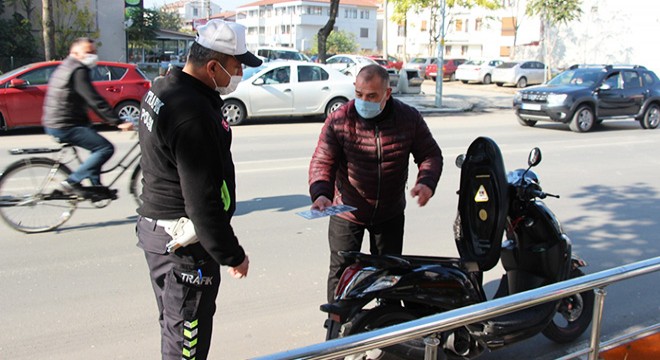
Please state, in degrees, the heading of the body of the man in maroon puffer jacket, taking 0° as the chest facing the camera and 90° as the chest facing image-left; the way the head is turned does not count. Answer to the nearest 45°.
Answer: approximately 0°

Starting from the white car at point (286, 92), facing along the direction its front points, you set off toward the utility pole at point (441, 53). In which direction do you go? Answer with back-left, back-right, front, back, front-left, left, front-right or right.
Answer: back-right

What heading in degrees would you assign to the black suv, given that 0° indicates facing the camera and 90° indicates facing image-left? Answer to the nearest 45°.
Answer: approximately 45°

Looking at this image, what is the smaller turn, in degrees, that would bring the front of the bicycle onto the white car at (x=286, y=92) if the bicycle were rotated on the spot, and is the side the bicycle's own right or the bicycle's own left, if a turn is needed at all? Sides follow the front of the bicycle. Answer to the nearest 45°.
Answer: approximately 45° to the bicycle's own left

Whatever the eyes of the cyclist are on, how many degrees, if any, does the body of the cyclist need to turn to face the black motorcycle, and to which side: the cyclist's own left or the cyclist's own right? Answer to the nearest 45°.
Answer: approximately 45° to the cyclist's own right

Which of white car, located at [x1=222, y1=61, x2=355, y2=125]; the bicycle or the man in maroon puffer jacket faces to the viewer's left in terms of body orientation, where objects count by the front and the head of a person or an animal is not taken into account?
the white car

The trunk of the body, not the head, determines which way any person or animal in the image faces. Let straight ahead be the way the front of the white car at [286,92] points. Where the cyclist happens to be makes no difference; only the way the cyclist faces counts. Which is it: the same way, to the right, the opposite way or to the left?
the opposite way

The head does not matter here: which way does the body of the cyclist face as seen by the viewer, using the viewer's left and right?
facing to the right of the viewer

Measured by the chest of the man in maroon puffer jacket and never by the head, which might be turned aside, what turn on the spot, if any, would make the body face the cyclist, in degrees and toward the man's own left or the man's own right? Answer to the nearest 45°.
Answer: approximately 135° to the man's own right

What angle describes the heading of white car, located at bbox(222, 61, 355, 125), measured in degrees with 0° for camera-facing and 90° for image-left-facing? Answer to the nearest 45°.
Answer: approximately 90°

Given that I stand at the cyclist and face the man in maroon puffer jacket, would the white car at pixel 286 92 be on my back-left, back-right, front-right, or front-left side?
back-left
